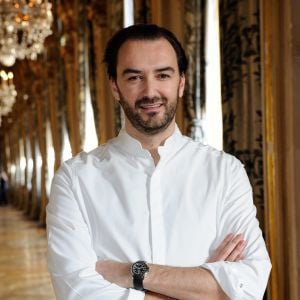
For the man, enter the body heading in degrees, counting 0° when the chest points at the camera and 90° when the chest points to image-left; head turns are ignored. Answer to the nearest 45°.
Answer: approximately 0°
